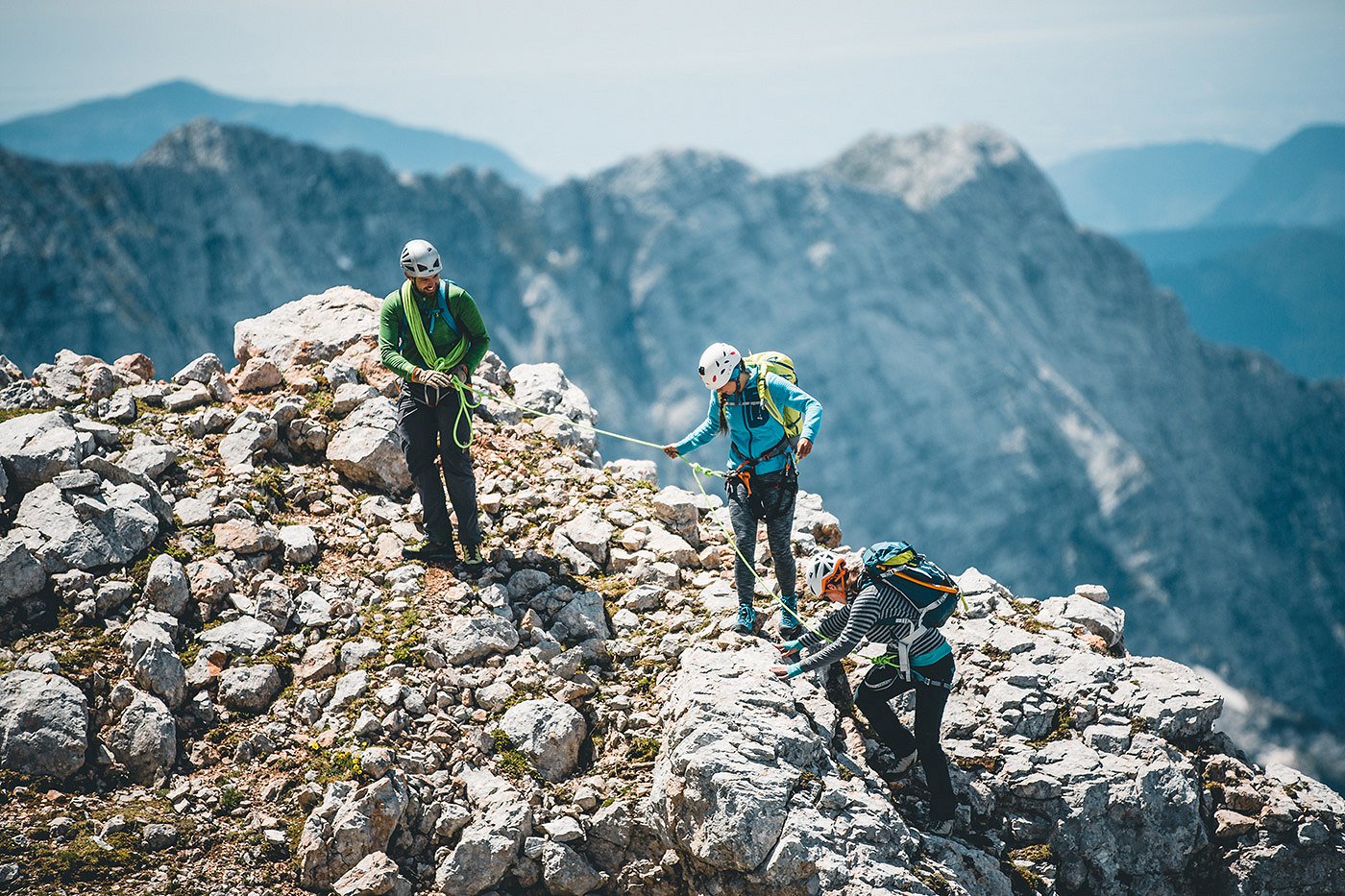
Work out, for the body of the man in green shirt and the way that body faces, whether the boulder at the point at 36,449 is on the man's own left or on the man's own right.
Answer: on the man's own right

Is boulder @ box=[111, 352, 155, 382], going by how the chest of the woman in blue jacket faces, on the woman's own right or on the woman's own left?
on the woman's own right

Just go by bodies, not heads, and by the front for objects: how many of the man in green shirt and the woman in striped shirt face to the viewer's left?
1

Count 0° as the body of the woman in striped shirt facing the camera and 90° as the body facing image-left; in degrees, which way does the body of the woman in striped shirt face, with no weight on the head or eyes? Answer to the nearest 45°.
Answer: approximately 90°

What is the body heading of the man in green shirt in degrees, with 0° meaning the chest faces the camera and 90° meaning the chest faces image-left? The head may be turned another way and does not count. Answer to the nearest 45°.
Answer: approximately 0°
